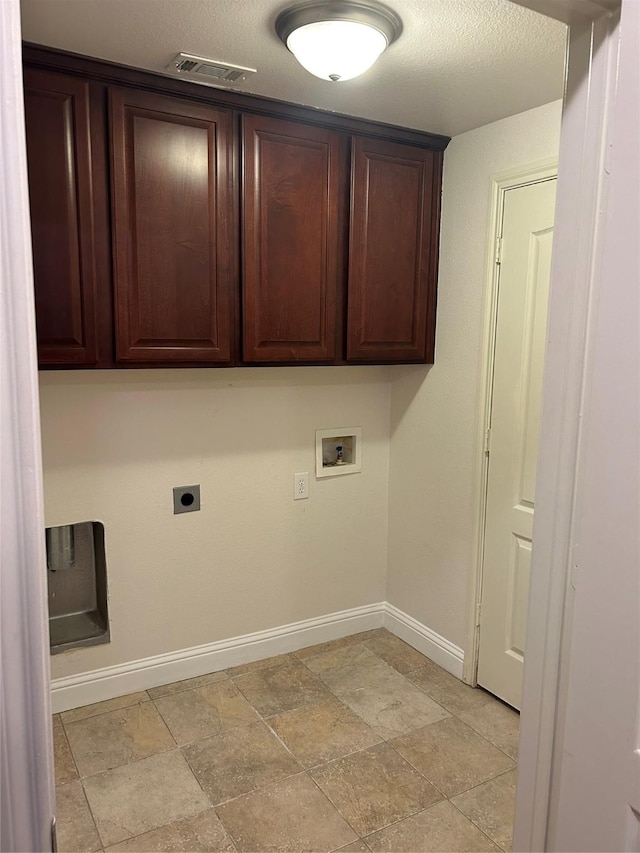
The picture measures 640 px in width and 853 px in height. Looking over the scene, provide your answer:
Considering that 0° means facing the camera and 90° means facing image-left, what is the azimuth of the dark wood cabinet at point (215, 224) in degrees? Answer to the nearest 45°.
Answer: approximately 315°

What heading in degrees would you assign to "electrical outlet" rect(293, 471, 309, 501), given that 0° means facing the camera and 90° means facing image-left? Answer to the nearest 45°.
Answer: approximately 315°
